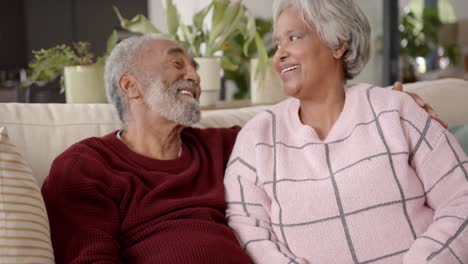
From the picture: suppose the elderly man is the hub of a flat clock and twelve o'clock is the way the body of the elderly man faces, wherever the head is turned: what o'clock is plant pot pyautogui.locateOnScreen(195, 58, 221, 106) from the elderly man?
The plant pot is roughly at 8 o'clock from the elderly man.

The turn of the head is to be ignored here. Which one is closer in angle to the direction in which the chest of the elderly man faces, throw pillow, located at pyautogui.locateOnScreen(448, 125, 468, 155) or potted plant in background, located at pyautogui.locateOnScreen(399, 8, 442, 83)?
the throw pillow

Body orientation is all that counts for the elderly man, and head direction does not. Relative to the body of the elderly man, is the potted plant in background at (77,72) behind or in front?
behind

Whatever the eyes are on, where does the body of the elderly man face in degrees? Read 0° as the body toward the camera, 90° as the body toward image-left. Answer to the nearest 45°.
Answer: approximately 315°

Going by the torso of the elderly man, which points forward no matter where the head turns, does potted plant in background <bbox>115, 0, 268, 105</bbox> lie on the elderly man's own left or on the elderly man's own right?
on the elderly man's own left

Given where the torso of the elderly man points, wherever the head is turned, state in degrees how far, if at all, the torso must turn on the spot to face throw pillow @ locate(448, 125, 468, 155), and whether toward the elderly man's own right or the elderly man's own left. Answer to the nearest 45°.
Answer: approximately 45° to the elderly man's own left

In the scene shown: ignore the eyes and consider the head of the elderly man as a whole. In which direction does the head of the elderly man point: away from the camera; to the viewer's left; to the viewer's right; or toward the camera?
to the viewer's right
